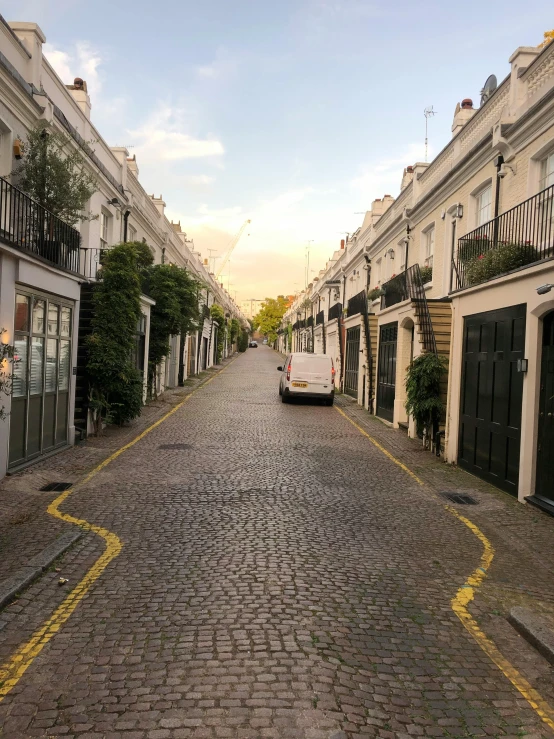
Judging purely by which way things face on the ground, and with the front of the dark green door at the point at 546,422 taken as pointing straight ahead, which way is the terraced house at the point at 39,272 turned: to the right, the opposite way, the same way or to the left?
the opposite way

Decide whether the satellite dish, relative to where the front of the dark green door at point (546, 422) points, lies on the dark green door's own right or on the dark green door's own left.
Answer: on the dark green door's own right

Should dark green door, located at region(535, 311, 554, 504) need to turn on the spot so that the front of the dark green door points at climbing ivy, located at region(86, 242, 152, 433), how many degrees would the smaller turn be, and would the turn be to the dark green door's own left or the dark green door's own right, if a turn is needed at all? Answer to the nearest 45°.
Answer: approximately 45° to the dark green door's own right

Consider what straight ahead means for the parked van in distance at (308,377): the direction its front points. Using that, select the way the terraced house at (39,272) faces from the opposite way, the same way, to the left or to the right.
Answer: to the right

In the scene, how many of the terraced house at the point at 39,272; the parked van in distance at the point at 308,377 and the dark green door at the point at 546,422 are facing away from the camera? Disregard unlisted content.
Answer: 1

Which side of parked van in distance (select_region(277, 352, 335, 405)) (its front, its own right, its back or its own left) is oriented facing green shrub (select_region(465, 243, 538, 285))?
back

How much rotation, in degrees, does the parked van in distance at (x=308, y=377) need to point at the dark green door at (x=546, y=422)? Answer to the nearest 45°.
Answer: approximately 180°

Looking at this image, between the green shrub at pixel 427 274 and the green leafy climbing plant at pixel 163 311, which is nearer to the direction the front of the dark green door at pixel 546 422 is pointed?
the green leafy climbing plant

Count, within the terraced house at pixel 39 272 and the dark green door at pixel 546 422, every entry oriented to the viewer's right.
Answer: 1

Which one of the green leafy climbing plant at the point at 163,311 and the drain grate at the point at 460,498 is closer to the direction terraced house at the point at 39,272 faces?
the drain grate

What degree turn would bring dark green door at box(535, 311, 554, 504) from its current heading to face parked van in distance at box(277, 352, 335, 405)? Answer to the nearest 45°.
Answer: approximately 90° to its right

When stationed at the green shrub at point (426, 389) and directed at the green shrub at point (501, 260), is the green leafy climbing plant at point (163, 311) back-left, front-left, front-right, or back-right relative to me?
back-right

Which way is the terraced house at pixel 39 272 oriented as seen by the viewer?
to the viewer's right

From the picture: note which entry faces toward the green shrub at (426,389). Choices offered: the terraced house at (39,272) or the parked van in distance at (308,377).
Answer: the terraced house

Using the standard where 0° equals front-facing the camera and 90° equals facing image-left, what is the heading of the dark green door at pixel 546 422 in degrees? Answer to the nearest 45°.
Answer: approximately 45°

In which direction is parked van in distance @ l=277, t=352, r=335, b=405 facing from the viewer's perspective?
away from the camera
